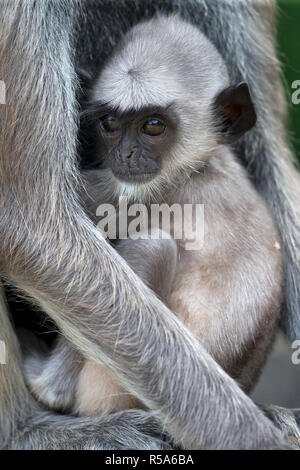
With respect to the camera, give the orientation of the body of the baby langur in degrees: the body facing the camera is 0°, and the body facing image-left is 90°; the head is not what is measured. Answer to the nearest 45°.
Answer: approximately 45°
